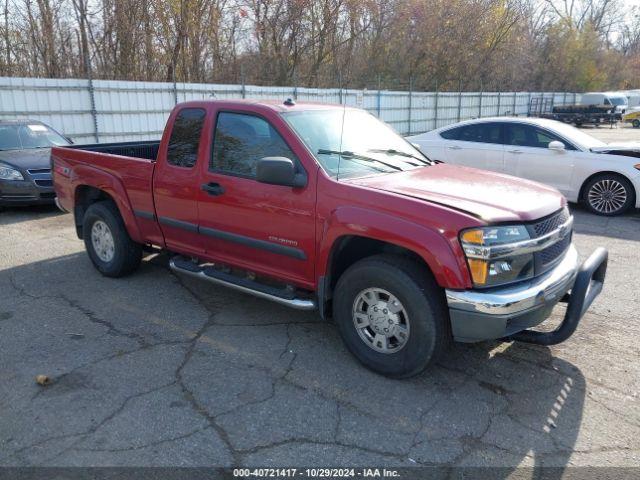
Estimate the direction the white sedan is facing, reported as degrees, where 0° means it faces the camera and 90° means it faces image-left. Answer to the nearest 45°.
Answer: approximately 270°

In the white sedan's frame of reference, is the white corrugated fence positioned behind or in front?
behind

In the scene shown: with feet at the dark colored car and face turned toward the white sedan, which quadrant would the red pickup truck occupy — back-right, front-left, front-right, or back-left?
front-right

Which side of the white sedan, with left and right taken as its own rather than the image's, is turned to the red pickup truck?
right

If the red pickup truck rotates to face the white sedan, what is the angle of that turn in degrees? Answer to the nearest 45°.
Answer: approximately 90° to its left

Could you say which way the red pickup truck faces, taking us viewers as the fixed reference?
facing the viewer and to the right of the viewer

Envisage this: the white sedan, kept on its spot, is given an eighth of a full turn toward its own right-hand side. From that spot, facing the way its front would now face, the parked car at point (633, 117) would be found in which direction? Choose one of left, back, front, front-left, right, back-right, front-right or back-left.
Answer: back-left

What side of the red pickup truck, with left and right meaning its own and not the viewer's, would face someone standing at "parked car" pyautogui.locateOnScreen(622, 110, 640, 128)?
left

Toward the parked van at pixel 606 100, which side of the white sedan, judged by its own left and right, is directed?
left

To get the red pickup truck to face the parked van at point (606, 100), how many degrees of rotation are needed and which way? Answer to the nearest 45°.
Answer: approximately 90° to its left

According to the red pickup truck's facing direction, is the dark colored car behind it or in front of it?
behind

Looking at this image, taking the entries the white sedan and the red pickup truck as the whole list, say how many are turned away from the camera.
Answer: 0
